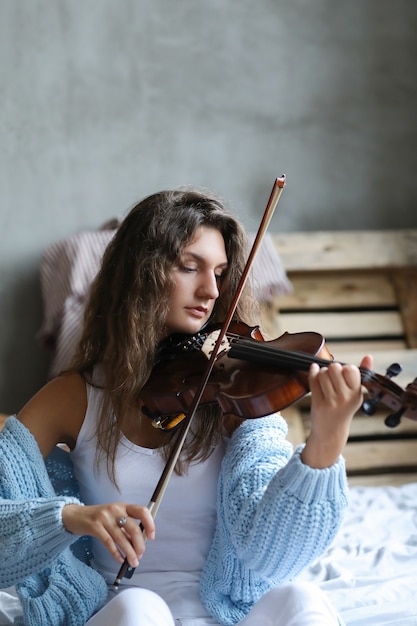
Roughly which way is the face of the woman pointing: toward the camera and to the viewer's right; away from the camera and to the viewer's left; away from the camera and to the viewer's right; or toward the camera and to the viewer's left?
toward the camera and to the viewer's right

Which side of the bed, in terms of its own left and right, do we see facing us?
front

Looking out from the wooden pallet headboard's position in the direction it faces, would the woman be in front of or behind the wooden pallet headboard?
in front

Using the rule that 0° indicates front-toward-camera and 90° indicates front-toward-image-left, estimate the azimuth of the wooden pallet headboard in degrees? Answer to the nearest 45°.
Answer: approximately 0°
